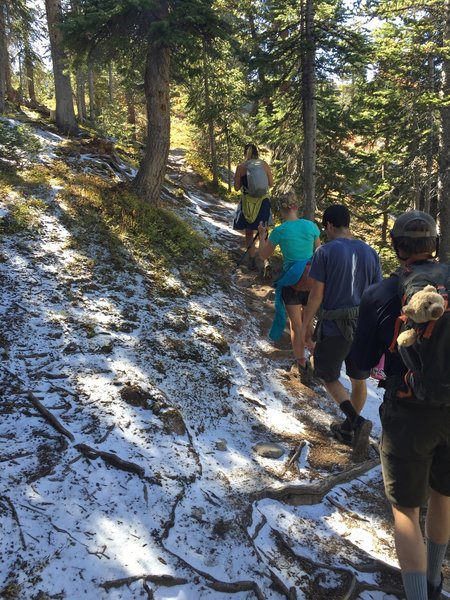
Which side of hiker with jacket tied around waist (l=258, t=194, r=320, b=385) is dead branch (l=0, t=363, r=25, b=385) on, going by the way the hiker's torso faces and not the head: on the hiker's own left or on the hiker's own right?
on the hiker's own left

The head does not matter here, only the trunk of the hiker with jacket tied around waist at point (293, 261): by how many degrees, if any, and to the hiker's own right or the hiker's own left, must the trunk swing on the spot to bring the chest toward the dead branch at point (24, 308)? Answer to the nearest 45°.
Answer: approximately 90° to the hiker's own left

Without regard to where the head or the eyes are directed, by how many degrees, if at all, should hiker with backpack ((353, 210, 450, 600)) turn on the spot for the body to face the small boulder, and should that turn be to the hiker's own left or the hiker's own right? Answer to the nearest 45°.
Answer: approximately 45° to the hiker's own left

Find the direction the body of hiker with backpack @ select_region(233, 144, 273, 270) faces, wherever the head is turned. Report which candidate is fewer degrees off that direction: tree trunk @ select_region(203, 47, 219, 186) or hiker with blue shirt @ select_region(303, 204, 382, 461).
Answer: the tree trunk

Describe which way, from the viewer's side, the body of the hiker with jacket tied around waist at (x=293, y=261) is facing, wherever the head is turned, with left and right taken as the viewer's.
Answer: facing away from the viewer

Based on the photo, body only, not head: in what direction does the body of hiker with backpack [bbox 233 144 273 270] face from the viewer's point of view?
away from the camera

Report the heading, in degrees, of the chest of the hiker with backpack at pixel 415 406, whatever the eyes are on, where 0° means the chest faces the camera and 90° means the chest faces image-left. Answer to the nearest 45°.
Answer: approximately 180°

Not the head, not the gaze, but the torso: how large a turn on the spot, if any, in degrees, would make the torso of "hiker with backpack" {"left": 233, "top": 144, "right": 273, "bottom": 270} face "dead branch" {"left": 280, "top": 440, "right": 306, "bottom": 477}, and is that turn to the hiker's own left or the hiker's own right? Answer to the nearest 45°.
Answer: approximately 180°

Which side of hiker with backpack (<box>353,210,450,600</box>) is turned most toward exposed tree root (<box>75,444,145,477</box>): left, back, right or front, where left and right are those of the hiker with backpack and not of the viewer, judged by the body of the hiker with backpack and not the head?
left
